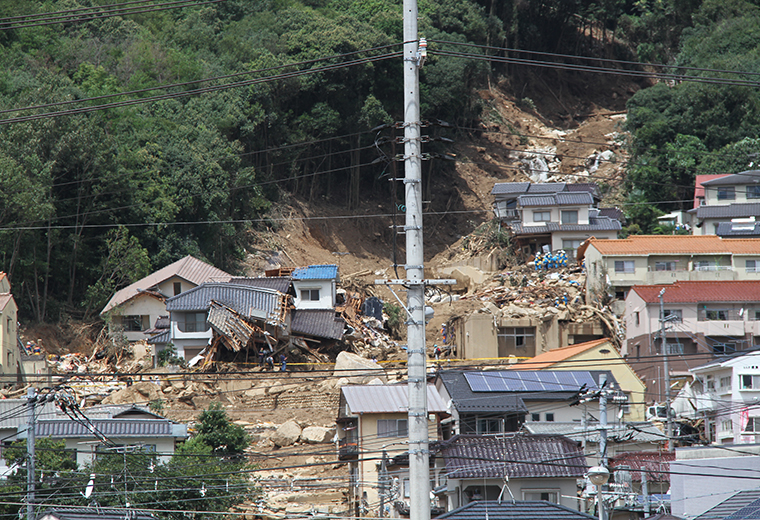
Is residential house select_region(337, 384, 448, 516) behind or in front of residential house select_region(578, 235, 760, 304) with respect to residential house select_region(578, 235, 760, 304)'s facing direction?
in front

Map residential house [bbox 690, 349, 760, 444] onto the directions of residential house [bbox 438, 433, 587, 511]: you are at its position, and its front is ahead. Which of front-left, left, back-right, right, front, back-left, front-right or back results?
back-left

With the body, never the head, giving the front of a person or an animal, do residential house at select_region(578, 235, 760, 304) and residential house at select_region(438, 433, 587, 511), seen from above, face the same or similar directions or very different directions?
same or similar directions

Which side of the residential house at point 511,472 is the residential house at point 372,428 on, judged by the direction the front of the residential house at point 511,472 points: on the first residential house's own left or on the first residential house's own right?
on the first residential house's own right

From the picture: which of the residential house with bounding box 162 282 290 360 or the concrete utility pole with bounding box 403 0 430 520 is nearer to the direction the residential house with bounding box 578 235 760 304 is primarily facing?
the concrete utility pole

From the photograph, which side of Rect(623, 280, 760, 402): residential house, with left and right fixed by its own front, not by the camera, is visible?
front

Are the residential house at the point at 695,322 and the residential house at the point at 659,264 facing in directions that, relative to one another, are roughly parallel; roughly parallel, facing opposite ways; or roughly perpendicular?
roughly parallel

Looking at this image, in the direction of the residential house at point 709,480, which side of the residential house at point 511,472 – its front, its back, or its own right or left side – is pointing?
left

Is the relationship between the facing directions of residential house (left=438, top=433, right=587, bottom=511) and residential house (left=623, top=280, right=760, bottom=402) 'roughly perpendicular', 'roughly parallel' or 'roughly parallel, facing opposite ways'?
roughly parallel

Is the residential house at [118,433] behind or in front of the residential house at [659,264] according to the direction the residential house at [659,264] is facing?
in front

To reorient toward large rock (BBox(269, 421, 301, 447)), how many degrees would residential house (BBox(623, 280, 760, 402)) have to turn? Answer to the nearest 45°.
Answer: approximately 45° to its right

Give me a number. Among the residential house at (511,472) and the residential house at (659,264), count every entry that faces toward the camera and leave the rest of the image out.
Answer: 2

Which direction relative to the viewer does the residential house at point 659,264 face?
toward the camera

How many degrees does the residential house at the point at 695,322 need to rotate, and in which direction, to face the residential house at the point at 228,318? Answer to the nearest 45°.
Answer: approximately 90° to its right

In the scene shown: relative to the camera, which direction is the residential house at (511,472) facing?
toward the camera

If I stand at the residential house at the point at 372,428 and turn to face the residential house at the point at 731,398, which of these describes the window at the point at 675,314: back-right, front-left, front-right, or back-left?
front-left

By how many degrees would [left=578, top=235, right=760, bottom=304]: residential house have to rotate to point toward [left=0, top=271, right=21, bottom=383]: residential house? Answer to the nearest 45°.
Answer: approximately 45° to its right

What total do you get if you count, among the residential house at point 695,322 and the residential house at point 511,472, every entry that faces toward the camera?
2
